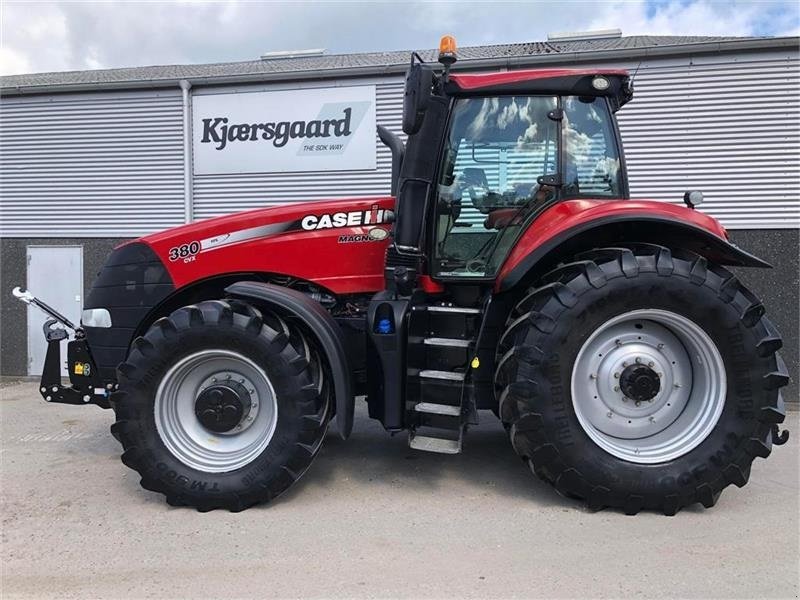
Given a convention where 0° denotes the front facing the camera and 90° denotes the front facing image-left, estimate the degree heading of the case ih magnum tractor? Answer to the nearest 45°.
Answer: approximately 90°

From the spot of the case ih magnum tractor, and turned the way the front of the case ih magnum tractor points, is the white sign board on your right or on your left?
on your right
